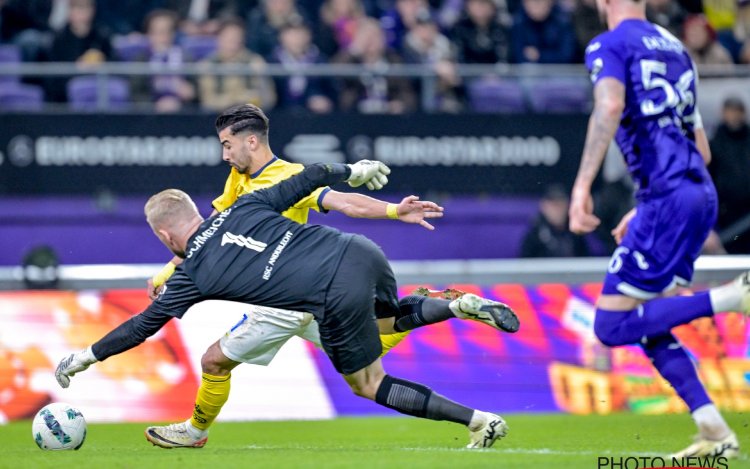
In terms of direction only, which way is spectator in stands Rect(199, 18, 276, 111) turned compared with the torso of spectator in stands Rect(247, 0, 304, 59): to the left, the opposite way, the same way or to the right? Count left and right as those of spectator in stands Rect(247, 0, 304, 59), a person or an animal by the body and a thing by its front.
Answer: the same way

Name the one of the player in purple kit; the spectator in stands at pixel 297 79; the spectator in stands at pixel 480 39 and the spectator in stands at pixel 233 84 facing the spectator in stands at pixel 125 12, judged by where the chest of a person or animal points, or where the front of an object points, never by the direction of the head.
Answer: the player in purple kit

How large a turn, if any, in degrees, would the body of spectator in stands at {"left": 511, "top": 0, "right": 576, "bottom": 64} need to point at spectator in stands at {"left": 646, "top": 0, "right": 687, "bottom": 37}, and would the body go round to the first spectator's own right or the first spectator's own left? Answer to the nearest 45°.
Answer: approximately 135° to the first spectator's own left

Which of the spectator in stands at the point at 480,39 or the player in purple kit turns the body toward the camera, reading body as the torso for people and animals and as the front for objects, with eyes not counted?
the spectator in stands

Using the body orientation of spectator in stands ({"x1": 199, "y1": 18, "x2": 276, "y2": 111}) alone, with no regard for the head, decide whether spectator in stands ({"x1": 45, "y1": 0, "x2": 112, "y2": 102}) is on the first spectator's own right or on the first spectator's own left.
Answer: on the first spectator's own right

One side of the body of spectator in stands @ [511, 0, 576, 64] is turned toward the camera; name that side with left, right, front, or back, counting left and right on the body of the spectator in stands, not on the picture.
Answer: front

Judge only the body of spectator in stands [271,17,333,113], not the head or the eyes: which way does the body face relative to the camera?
toward the camera

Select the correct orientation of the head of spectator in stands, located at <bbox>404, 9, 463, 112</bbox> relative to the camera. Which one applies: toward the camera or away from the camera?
toward the camera

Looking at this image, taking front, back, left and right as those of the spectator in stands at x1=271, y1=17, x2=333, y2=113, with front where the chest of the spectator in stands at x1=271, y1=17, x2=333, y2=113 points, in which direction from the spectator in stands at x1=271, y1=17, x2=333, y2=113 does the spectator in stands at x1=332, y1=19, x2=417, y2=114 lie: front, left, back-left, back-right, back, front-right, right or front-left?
left

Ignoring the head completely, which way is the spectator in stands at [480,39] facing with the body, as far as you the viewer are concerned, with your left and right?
facing the viewer

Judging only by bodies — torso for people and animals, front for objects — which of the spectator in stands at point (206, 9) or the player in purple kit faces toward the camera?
the spectator in stands

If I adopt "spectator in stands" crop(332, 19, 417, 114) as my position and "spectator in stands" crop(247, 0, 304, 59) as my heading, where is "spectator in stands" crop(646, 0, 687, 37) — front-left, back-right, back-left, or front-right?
back-right

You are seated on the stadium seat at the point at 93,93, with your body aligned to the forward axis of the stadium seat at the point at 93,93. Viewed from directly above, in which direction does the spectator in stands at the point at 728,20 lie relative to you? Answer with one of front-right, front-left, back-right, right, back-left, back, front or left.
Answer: left

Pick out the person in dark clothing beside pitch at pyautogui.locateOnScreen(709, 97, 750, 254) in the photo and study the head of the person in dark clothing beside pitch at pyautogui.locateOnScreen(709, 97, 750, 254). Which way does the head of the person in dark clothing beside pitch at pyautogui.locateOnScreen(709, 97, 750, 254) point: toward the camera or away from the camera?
toward the camera

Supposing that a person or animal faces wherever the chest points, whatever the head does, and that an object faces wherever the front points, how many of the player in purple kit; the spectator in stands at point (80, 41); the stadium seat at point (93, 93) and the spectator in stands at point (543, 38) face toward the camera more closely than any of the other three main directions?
3

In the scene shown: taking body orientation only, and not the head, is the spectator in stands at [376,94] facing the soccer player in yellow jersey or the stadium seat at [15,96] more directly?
the soccer player in yellow jersey

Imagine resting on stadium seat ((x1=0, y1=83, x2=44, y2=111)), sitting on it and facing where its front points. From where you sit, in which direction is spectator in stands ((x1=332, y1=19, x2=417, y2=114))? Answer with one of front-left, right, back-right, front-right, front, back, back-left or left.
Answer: left

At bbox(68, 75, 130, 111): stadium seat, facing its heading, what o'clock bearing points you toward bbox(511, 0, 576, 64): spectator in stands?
The spectator in stands is roughly at 9 o'clock from the stadium seat.
